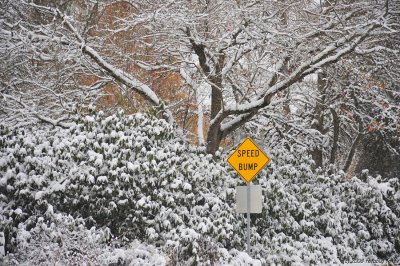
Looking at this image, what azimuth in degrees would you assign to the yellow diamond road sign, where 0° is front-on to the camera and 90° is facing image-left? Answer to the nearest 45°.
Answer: approximately 0°

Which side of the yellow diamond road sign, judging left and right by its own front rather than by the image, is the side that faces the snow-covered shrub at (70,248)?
right
